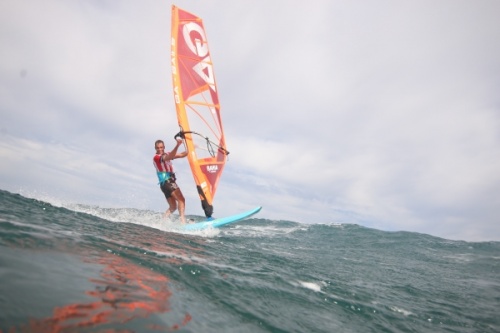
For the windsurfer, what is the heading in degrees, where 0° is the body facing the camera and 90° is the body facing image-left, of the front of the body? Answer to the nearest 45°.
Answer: approximately 315°
